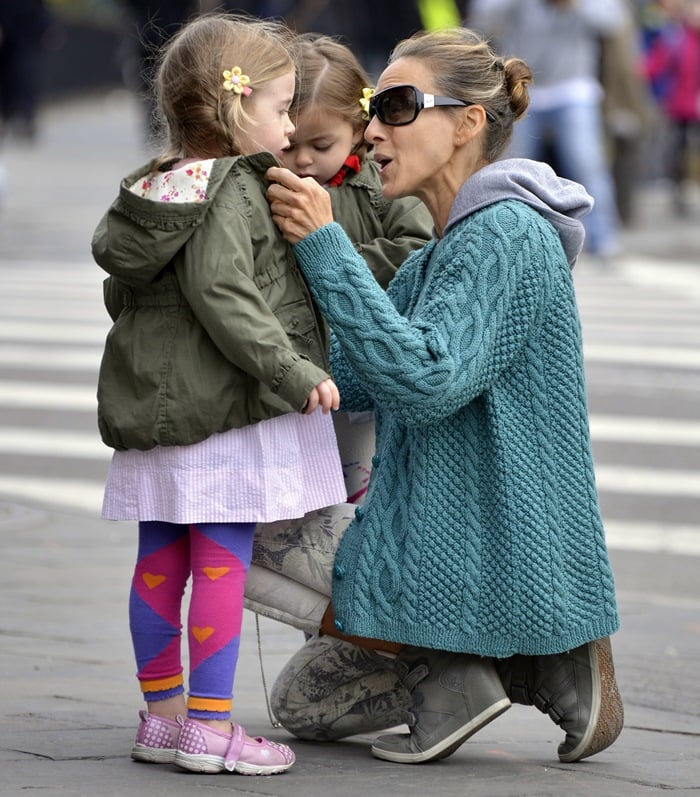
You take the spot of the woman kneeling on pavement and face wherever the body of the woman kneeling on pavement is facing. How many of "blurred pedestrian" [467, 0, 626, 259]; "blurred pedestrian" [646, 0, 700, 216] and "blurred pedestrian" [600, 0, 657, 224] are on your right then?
3

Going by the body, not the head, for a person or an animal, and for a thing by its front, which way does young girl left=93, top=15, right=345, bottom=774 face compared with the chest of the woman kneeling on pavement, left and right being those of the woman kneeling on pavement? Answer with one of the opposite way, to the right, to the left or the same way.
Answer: the opposite way

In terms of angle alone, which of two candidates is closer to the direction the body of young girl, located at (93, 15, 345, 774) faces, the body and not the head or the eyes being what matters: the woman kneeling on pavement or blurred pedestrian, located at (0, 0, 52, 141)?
the woman kneeling on pavement

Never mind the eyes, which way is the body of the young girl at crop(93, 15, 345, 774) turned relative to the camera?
to the viewer's right

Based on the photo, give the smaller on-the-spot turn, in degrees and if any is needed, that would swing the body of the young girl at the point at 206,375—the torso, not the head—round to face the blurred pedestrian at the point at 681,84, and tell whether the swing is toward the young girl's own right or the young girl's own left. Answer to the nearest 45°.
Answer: approximately 90° to the young girl's own left

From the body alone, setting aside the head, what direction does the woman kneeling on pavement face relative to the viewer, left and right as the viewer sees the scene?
facing to the left of the viewer

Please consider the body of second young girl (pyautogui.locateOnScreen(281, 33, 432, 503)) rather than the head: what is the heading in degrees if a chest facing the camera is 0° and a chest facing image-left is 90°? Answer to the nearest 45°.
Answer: approximately 45°

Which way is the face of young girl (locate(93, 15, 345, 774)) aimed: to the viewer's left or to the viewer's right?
to the viewer's right

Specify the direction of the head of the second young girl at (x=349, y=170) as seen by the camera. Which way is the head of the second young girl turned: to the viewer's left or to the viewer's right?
to the viewer's left

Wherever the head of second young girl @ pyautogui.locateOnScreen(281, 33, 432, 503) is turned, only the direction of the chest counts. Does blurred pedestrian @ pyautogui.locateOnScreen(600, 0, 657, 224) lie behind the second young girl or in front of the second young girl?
behind

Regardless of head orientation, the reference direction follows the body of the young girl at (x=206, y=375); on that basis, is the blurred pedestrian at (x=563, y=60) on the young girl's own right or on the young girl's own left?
on the young girl's own left

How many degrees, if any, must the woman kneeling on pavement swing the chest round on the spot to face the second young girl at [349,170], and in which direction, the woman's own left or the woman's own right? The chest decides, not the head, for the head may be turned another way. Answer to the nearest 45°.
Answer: approximately 45° to the woman's own right

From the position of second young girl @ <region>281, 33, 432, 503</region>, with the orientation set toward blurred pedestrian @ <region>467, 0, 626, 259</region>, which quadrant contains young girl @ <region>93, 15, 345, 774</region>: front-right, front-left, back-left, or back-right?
back-left

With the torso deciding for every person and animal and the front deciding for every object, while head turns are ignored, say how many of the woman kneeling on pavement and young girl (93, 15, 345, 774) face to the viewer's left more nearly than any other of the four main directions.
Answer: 1
